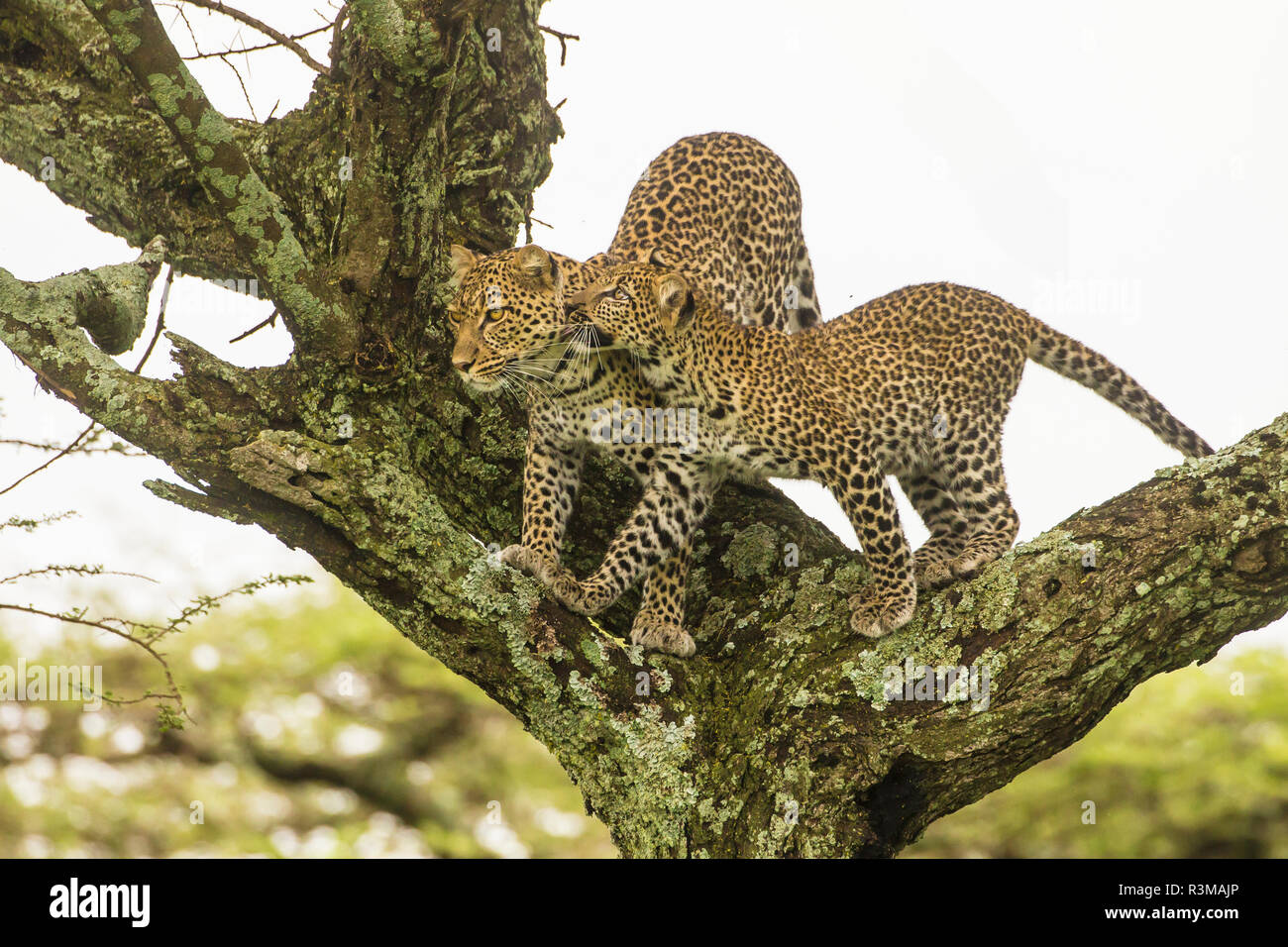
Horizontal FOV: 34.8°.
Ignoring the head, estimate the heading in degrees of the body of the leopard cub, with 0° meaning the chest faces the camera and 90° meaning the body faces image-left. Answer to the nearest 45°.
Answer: approximately 90°
